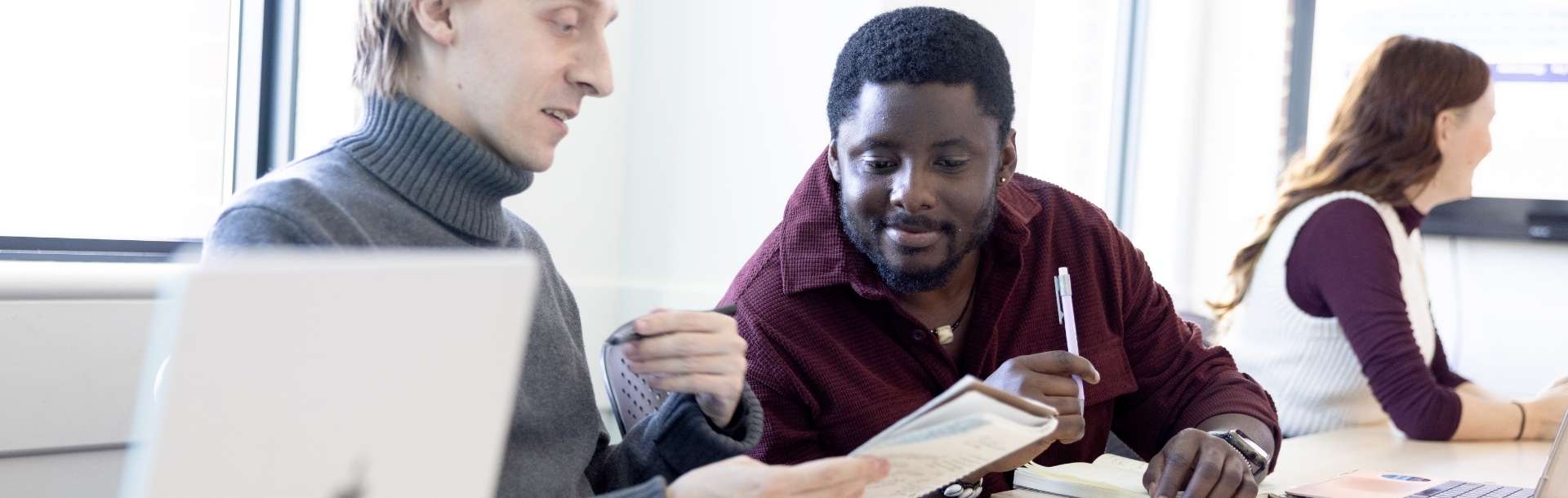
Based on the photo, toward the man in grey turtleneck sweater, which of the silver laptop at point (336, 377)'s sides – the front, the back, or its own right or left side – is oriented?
front

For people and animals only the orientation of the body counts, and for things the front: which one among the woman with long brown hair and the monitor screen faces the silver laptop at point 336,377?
the monitor screen

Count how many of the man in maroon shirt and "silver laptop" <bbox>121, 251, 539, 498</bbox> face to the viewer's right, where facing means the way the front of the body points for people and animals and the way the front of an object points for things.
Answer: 0

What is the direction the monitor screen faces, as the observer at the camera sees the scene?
facing the viewer

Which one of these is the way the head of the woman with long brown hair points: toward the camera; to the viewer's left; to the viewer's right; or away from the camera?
to the viewer's right

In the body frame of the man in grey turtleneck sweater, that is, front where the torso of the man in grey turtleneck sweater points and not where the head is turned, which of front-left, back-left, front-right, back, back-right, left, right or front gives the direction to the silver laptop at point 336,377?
front-right

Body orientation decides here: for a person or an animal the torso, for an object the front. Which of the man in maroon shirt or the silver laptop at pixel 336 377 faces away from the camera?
the silver laptop

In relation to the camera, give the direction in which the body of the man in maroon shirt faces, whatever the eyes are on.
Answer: toward the camera

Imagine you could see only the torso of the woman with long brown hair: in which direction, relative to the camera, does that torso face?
to the viewer's right

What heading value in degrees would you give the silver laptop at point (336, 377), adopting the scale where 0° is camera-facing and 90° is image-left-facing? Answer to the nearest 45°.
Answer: approximately 180°

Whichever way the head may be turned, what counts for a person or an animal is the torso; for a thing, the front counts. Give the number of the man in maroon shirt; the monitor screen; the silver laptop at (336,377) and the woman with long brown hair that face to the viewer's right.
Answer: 1

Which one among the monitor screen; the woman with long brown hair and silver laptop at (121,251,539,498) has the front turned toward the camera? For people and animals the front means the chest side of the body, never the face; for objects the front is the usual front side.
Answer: the monitor screen
